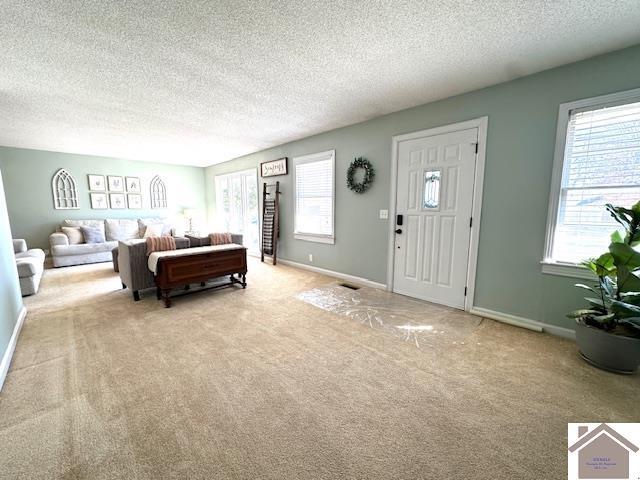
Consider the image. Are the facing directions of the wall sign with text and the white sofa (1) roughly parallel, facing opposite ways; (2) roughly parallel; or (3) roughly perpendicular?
roughly perpendicular

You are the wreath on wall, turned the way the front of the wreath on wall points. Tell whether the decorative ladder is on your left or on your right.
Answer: on your right

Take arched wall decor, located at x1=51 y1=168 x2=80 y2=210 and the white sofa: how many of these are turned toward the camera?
2

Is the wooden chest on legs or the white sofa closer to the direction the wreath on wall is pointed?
the wooden chest on legs

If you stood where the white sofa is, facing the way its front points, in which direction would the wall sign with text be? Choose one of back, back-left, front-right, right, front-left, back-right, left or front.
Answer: front-left

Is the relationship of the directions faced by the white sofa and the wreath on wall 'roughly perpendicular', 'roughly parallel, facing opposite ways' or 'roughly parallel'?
roughly perpendicular

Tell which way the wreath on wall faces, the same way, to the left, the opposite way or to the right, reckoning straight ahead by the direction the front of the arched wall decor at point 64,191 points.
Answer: to the right

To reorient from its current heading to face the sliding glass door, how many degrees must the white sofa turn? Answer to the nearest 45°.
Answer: approximately 90° to its left

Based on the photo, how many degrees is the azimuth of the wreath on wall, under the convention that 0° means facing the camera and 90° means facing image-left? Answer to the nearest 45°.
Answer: approximately 45°

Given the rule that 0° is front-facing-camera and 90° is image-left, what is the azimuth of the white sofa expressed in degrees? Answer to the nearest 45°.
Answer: approximately 0°

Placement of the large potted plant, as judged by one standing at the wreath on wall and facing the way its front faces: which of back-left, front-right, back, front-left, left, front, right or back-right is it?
left

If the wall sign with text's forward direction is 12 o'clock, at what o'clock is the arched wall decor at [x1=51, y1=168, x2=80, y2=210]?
The arched wall decor is roughly at 2 o'clock from the wall sign with text.

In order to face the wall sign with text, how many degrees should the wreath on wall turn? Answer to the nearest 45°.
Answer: approximately 90° to its right
